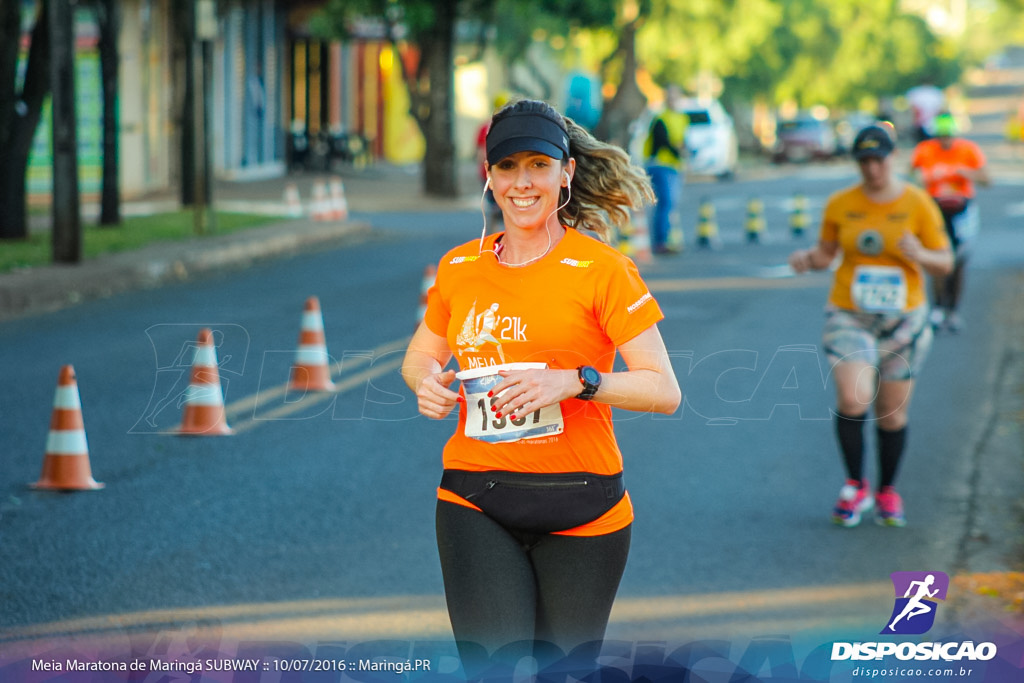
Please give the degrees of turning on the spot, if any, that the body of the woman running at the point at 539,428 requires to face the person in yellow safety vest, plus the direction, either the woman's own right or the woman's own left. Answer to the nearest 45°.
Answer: approximately 180°

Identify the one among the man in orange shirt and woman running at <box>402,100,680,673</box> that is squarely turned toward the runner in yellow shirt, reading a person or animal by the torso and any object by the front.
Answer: the man in orange shirt

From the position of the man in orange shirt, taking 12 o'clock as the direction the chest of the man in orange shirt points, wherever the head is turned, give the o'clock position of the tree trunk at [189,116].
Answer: The tree trunk is roughly at 4 o'clock from the man in orange shirt.

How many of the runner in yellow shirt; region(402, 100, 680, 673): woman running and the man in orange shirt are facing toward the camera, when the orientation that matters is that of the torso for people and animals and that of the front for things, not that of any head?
3

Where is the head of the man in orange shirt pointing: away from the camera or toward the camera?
toward the camera

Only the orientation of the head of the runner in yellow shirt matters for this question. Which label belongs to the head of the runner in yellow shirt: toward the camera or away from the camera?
toward the camera

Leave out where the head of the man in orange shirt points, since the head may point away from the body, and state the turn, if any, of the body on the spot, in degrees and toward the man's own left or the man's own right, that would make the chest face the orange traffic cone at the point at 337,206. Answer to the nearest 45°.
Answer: approximately 135° to the man's own right

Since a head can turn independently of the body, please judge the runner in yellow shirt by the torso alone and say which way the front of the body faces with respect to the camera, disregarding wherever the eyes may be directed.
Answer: toward the camera

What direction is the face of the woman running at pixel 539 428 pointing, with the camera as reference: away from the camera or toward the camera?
toward the camera

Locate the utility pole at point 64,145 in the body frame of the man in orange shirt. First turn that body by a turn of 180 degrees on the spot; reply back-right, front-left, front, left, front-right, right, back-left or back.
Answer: left

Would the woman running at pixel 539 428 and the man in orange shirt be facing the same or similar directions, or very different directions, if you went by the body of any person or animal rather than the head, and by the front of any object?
same or similar directions

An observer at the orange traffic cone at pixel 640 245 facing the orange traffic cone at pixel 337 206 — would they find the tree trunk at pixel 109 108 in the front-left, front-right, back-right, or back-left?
front-left

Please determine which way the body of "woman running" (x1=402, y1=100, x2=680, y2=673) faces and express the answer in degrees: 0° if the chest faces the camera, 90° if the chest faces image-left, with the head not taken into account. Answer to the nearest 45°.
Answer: approximately 0°

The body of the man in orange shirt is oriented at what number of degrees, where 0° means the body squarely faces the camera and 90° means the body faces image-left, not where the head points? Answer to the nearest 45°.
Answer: approximately 0°

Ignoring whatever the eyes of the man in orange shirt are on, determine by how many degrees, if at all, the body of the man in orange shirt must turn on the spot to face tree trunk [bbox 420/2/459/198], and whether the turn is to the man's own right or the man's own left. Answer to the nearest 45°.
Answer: approximately 135° to the man's own right

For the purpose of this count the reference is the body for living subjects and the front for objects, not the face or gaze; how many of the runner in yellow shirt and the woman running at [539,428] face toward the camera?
2

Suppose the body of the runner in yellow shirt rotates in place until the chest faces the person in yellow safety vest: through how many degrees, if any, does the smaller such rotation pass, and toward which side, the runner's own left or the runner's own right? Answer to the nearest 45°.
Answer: approximately 180°
